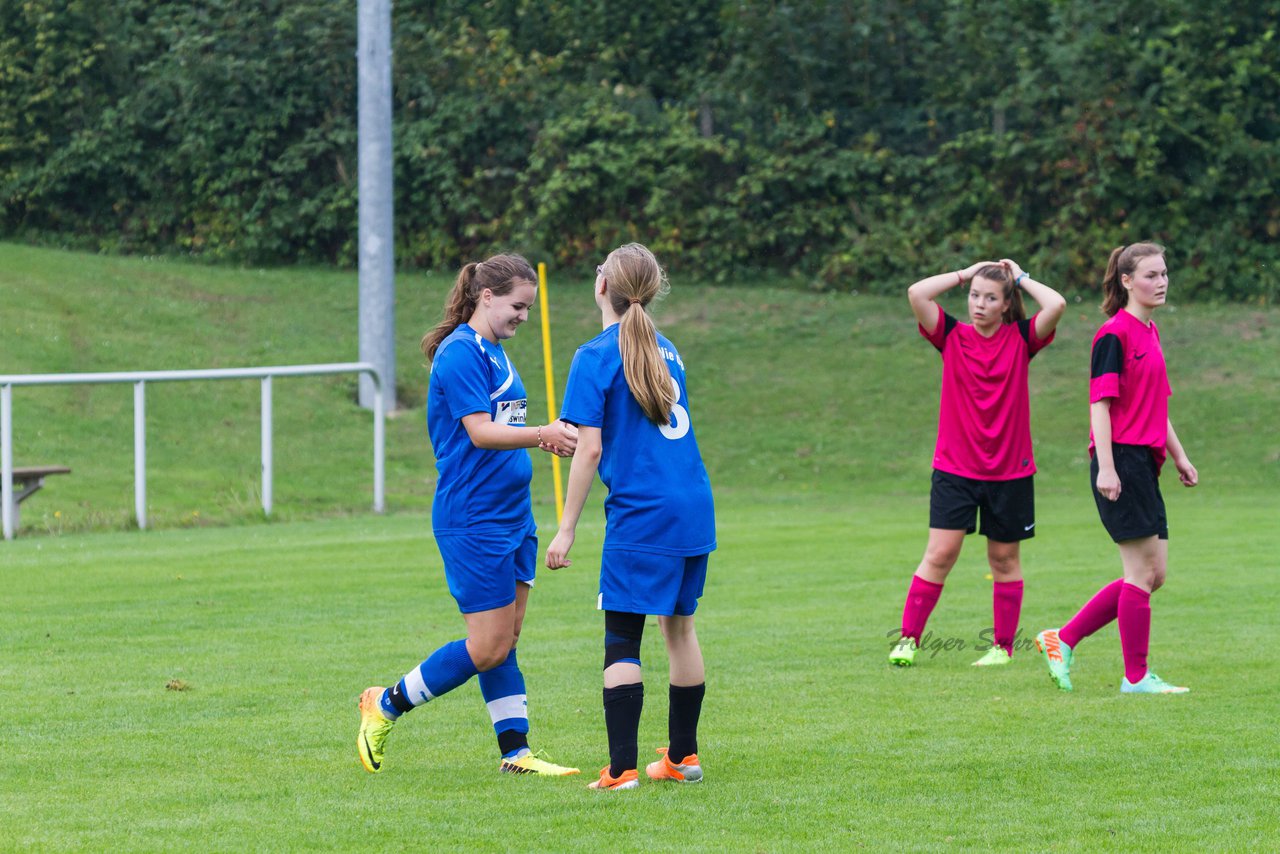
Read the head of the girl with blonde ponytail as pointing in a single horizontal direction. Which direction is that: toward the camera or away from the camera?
away from the camera

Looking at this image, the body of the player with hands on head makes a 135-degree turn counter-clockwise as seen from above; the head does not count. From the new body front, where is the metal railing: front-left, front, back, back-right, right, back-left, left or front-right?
left

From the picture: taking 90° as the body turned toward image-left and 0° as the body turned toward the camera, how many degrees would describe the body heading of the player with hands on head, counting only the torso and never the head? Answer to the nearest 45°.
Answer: approximately 0°

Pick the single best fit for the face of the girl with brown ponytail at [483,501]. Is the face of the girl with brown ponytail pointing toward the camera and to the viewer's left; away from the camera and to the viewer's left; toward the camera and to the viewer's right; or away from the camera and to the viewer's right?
toward the camera and to the viewer's right

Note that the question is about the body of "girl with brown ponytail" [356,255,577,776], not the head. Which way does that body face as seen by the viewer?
to the viewer's right

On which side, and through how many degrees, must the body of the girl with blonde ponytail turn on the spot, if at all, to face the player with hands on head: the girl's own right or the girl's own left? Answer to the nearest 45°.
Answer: approximately 90° to the girl's own right

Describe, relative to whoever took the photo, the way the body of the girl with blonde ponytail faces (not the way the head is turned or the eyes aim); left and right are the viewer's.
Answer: facing away from the viewer and to the left of the viewer

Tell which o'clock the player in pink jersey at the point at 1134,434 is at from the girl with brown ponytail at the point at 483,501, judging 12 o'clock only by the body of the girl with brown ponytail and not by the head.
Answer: The player in pink jersey is roughly at 11 o'clock from the girl with brown ponytail.
